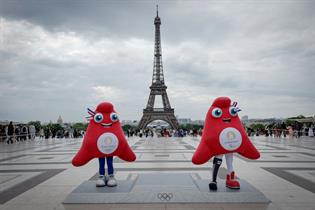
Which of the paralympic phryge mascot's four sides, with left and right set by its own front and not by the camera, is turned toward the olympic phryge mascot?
right

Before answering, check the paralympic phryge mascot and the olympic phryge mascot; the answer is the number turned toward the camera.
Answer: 2

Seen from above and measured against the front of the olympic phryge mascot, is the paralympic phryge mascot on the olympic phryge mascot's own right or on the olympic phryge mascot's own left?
on the olympic phryge mascot's own left

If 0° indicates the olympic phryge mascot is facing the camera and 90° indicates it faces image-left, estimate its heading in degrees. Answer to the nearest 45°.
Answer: approximately 0°

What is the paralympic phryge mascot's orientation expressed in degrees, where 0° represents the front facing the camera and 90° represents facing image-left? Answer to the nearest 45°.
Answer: approximately 0°
